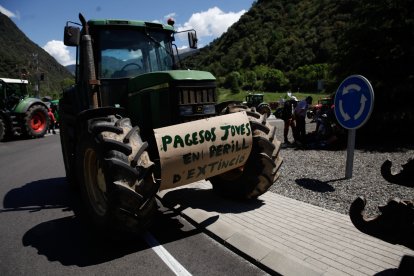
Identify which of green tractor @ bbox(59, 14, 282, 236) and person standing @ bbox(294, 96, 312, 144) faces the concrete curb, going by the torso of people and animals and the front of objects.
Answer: the green tractor

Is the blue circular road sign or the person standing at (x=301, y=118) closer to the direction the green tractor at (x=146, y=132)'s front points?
the blue circular road sign

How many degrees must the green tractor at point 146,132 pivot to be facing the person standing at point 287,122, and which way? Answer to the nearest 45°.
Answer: approximately 90° to its left

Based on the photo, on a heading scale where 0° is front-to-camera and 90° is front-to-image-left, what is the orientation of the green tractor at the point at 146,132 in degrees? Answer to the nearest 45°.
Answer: approximately 315°

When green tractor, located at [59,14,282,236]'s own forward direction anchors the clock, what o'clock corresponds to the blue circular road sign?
The blue circular road sign is roughly at 10 o'clock from the green tractor.
